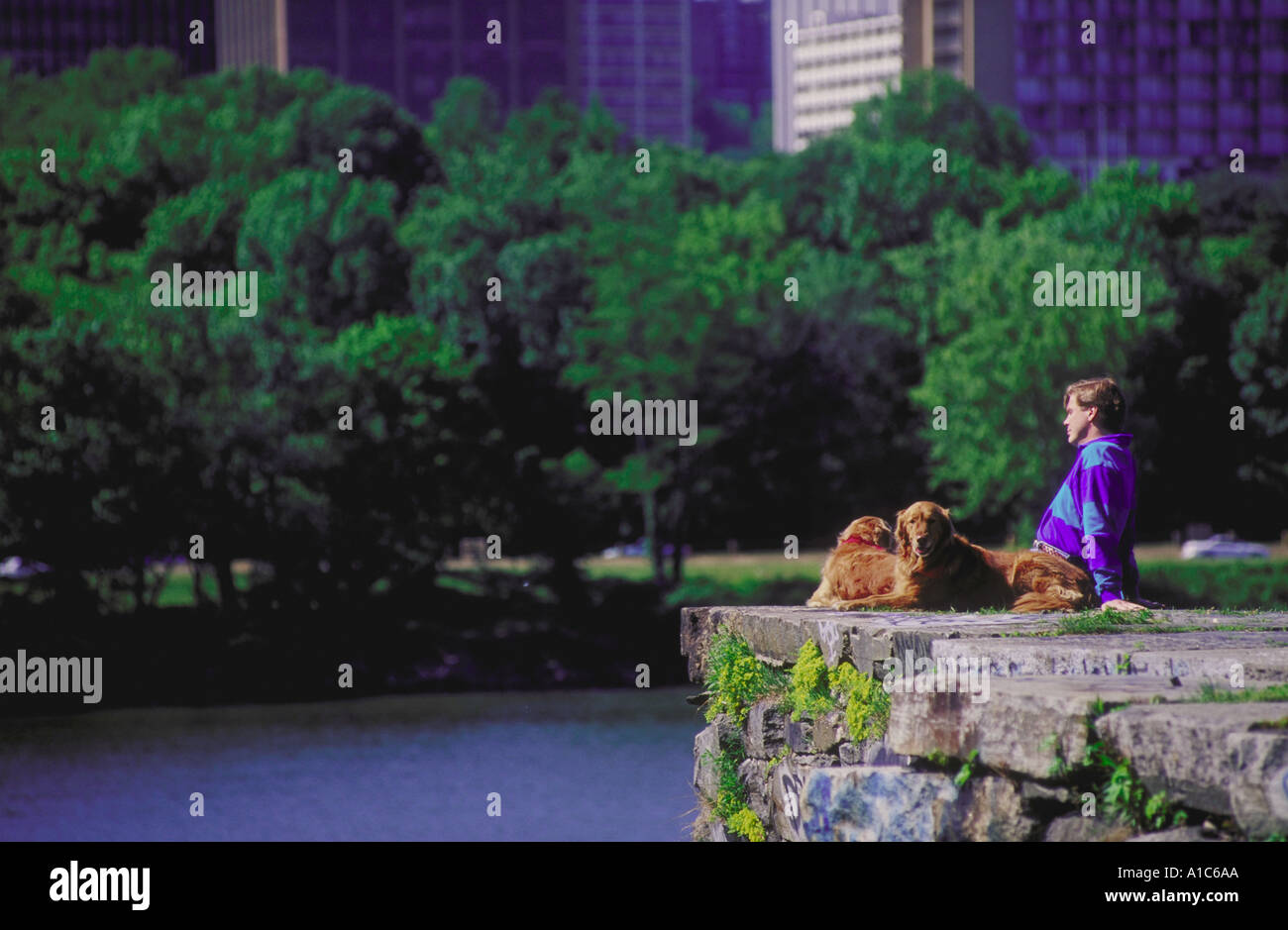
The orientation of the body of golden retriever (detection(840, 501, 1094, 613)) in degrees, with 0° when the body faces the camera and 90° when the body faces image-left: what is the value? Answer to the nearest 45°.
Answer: approximately 90°

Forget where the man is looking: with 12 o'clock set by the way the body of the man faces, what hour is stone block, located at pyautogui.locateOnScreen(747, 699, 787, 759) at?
The stone block is roughly at 11 o'clock from the man.

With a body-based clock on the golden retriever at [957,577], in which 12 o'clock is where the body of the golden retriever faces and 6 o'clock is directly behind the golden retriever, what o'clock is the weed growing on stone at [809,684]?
The weed growing on stone is roughly at 10 o'clock from the golden retriever.

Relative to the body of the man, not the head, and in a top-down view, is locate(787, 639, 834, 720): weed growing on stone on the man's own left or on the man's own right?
on the man's own left

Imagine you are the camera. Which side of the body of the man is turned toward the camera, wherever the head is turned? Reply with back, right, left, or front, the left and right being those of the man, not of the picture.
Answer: left

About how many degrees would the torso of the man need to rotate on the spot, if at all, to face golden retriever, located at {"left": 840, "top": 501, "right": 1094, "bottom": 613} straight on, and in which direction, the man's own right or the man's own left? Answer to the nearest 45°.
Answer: approximately 45° to the man's own left

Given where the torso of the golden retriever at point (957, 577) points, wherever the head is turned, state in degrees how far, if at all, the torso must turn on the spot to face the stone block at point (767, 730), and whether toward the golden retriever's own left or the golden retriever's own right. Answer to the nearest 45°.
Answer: approximately 45° to the golden retriever's own left

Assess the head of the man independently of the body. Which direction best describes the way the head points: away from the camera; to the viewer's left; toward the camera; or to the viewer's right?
to the viewer's left
